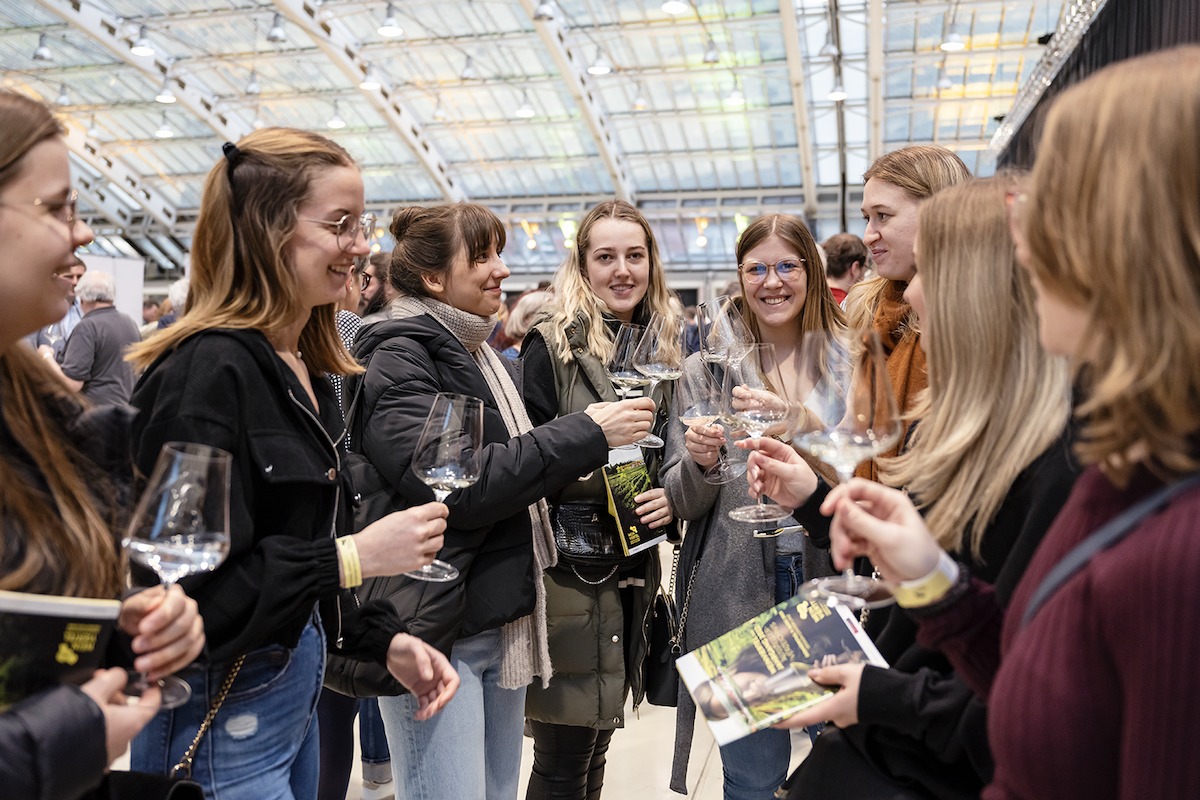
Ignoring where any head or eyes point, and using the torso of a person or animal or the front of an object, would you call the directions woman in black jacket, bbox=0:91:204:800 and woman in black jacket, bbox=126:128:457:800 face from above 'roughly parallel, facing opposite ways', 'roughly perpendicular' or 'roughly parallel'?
roughly parallel

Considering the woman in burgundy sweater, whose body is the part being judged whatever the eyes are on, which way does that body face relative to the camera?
to the viewer's left

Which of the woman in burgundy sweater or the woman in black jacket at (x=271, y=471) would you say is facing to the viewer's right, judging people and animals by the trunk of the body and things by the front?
the woman in black jacket

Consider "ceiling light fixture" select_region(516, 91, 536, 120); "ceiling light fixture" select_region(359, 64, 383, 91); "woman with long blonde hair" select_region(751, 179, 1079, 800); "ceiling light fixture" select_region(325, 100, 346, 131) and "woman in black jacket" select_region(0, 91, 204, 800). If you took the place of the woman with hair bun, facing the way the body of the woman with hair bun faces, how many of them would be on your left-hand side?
3

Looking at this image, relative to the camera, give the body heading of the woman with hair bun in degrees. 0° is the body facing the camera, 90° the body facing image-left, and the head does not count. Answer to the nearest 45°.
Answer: approximately 270°

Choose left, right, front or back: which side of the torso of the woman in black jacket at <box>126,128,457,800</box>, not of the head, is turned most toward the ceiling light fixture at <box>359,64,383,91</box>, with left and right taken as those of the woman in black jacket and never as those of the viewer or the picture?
left

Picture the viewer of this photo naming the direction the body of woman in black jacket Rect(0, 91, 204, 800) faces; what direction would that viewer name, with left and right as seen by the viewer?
facing to the right of the viewer

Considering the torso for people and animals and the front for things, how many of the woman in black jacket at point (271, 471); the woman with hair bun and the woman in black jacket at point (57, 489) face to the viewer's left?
0

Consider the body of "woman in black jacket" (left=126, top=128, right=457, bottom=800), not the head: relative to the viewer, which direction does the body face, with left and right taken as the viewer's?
facing to the right of the viewer

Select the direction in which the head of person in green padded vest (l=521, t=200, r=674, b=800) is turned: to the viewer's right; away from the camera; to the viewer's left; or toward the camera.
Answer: toward the camera

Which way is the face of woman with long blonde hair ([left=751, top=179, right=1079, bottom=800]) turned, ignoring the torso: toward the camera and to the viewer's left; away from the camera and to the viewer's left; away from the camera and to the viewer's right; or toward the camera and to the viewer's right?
away from the camera and to the viewer's left

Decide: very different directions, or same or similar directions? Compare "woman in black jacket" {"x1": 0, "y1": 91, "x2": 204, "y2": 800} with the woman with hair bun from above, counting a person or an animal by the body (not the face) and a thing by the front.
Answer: same or similar directions

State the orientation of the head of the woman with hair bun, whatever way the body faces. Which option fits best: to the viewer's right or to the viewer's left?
to the viewer's right

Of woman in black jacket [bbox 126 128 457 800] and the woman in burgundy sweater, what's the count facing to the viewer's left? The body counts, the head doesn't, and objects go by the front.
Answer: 1

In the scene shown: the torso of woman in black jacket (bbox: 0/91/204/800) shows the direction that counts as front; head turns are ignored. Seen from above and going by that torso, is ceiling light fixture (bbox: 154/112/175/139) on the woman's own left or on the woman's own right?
on the woman's own left

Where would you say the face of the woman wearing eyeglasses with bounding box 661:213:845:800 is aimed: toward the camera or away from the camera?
toward the camera
